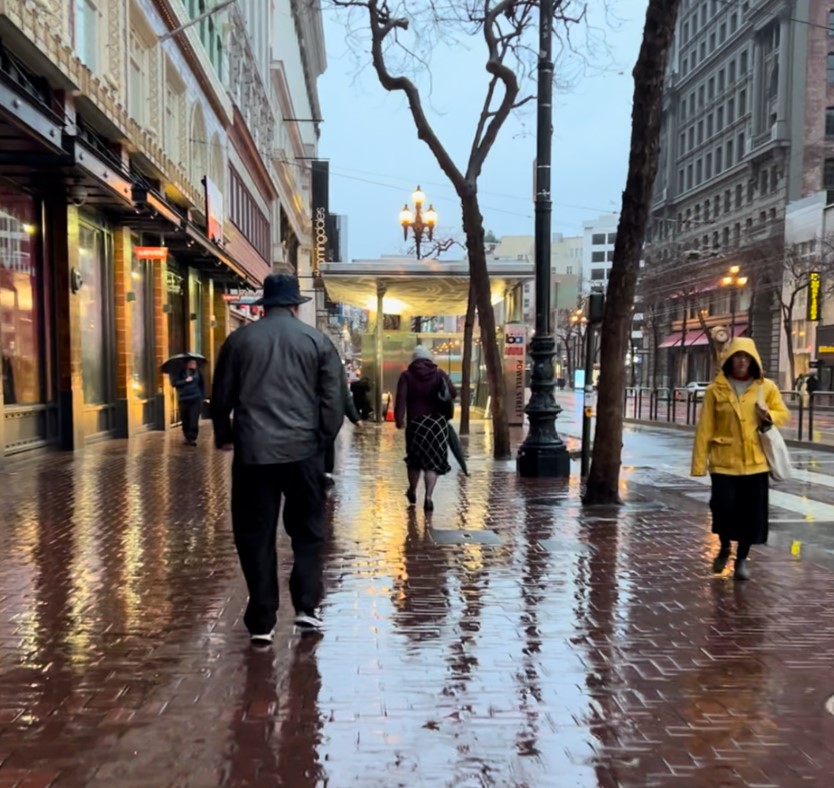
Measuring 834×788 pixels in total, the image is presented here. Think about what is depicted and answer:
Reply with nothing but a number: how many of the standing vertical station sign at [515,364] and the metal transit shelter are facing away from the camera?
0

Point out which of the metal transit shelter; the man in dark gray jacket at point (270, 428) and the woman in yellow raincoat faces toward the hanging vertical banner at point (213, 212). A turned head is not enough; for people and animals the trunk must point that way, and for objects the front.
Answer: the man in dark gray jacket

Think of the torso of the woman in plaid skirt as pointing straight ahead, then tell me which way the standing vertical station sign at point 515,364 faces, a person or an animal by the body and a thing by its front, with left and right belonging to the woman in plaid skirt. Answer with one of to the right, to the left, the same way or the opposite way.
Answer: the opposite way

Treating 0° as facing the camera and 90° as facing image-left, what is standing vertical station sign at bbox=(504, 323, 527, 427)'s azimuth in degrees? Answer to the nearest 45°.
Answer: approximately 0°

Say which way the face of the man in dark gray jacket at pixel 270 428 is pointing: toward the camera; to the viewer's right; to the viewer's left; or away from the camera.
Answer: away from the camera

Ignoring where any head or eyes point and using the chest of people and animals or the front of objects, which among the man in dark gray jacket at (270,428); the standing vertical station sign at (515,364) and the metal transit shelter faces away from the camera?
the man in dark gray jacket

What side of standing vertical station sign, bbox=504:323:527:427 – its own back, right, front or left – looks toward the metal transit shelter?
right

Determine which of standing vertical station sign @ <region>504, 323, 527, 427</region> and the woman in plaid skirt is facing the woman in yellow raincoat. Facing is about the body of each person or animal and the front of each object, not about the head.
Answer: the standing vertical station sign

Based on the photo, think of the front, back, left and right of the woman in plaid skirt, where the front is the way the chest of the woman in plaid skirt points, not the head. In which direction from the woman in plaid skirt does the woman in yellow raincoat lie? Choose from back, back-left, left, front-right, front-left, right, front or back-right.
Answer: back-right

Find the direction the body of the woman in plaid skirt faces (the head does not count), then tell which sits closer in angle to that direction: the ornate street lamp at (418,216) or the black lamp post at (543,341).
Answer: the ornate street lamp

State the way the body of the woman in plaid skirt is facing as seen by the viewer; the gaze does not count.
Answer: away from the camera

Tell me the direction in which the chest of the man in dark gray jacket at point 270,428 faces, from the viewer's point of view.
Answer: away from the camera
